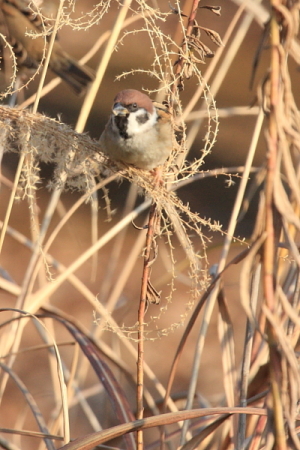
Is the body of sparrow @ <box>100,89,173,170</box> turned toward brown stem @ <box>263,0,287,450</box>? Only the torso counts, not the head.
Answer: no

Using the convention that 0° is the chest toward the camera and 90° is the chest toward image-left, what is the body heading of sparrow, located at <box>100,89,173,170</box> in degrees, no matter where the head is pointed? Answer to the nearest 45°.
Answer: approximately 45°
